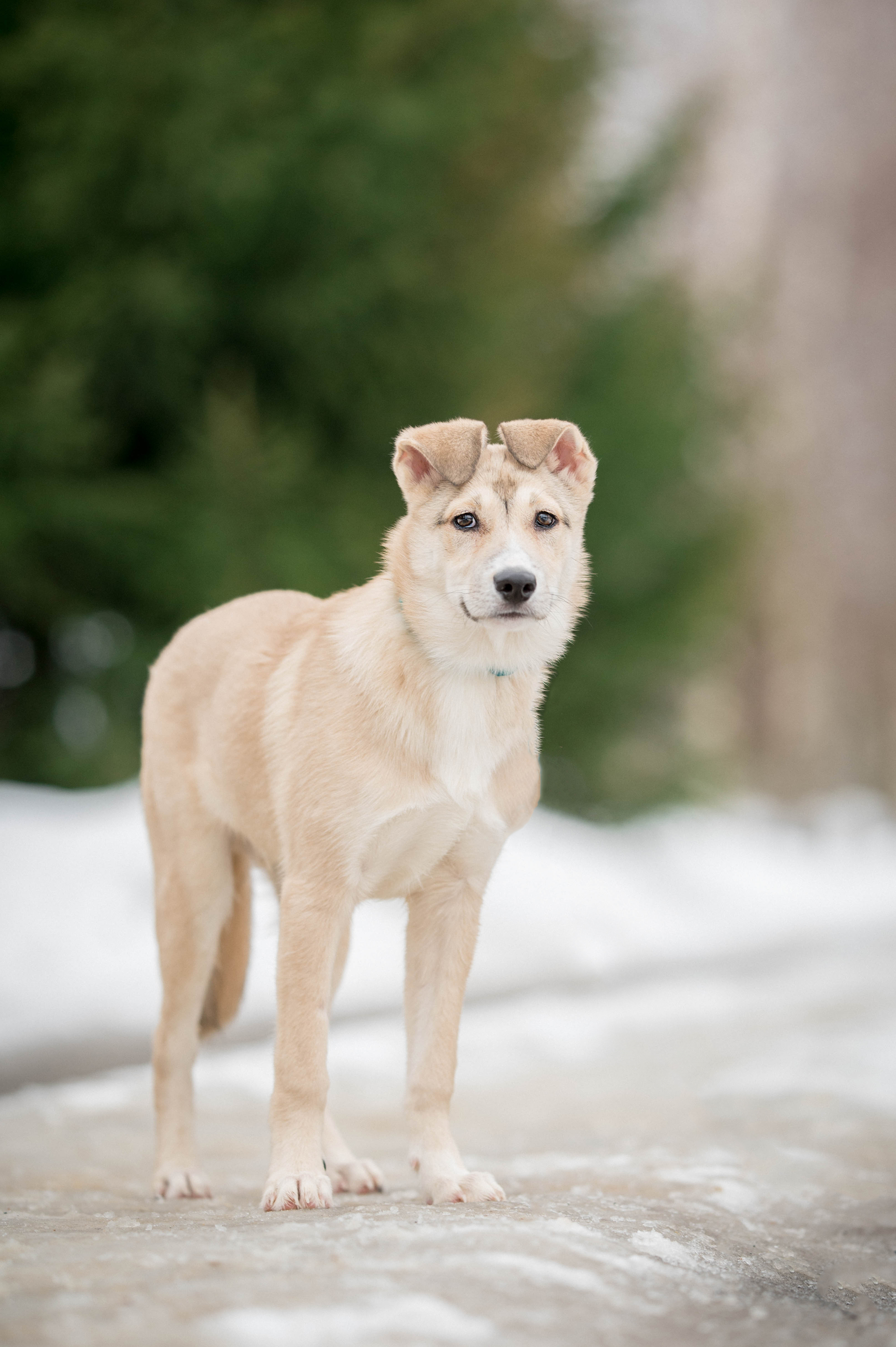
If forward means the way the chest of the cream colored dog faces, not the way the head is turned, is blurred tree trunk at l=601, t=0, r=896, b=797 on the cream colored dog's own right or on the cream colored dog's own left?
on the cream colored dog's own left

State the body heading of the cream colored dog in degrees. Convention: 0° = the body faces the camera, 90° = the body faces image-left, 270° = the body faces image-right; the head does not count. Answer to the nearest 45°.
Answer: approximately 315°

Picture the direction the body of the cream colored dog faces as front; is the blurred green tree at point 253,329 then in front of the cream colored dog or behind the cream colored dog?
behind
